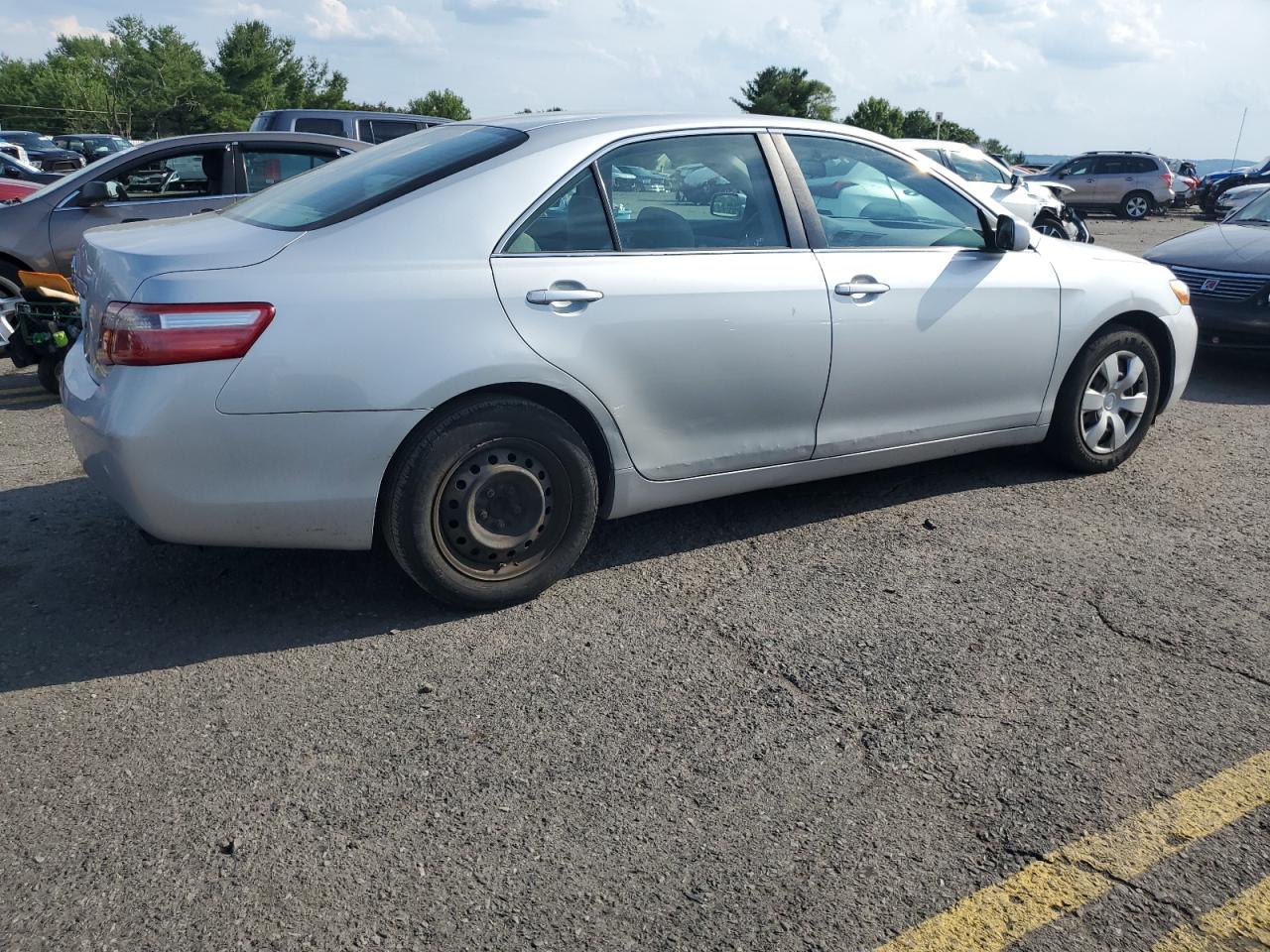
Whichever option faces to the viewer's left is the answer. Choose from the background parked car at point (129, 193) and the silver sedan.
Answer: the background parked car

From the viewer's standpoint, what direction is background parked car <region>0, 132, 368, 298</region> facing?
to the viewer's left

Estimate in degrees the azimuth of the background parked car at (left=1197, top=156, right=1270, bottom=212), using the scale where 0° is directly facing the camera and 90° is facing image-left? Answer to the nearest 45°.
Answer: approximately 45°

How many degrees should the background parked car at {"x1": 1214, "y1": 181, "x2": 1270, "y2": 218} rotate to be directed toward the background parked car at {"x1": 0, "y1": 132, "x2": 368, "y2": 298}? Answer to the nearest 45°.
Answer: approximately 45° to its left

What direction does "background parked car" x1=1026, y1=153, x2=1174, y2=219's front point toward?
to the viewer's left

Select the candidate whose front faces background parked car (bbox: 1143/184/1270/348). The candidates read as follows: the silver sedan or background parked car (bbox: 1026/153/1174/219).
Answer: the silver sedan

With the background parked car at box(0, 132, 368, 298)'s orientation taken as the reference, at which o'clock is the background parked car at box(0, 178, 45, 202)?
the background parked car at box(0, 178, 45, 202) is roughly at 2 o'clock from the background parked car at box(0, 132, 368, 298).

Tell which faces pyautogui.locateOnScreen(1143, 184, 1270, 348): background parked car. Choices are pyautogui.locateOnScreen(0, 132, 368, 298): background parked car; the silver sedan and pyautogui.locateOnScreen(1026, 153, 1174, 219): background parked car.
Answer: the silver sedan

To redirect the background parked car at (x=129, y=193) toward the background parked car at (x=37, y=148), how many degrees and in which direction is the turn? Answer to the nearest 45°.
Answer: approximately 90° to its right
